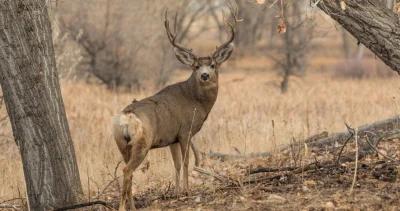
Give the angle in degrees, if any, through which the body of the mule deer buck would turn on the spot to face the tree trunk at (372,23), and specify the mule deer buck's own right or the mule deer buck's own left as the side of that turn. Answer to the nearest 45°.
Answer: approximately 45° to the mule deer buck's own right

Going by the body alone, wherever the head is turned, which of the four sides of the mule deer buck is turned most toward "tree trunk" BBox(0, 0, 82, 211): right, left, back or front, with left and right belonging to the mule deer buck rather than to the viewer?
back

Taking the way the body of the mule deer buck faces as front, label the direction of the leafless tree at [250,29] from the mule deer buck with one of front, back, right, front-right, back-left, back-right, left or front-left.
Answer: front-left

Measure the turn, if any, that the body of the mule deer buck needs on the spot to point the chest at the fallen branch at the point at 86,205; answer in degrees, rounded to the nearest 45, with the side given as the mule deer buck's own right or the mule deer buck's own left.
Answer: approximately 180°

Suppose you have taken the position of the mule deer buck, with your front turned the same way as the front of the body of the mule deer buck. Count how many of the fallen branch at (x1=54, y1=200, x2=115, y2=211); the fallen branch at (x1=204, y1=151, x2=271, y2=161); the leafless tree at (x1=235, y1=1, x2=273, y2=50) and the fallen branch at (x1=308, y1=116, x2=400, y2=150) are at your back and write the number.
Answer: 1

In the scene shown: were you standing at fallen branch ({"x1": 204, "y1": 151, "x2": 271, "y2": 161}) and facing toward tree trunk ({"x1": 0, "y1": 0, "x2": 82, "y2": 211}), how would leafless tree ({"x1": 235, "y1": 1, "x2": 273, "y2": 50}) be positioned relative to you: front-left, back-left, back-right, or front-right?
back-right

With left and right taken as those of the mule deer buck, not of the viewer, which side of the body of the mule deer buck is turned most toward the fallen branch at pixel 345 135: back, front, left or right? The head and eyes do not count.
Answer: front

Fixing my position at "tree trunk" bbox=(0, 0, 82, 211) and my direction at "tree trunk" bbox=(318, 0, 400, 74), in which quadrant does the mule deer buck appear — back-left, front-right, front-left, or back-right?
front-left

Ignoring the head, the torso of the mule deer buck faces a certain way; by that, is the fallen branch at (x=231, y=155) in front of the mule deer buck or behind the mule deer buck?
in front

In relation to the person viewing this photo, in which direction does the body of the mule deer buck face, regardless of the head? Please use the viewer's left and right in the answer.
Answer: facing away from the viewer and to the right of the viewer

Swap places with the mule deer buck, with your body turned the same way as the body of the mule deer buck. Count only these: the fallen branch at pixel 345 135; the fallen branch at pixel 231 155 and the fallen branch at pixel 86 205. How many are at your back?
1

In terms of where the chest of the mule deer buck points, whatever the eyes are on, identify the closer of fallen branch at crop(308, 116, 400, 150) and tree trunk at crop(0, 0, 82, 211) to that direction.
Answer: the fallen branch
